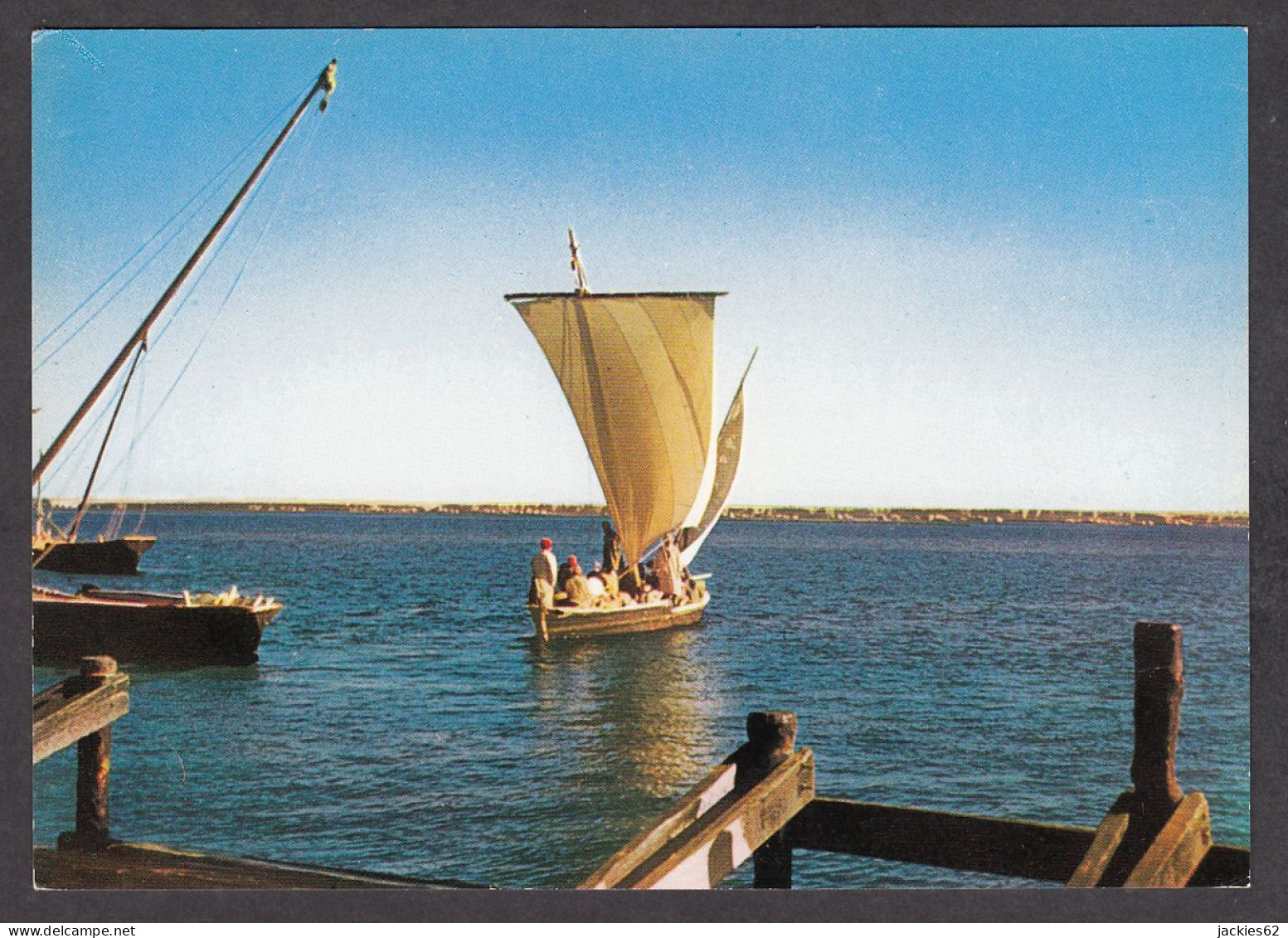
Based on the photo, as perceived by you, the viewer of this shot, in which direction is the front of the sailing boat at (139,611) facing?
facing to the right of the viewer

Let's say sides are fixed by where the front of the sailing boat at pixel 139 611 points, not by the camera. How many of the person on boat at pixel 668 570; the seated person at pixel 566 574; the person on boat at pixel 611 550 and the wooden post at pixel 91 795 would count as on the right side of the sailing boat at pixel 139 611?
1

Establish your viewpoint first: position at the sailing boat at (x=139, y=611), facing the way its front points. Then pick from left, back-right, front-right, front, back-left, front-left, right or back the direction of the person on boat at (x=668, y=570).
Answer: front-left

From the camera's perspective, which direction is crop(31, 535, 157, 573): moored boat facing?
to the viewer's right

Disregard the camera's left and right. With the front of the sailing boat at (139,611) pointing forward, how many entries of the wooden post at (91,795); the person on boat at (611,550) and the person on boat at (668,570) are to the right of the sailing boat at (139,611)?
1

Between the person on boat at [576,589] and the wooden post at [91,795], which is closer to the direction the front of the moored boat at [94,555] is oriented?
the person on boat

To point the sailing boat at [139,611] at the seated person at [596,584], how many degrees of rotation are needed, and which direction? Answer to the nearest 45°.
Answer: approximately 45° to its left
